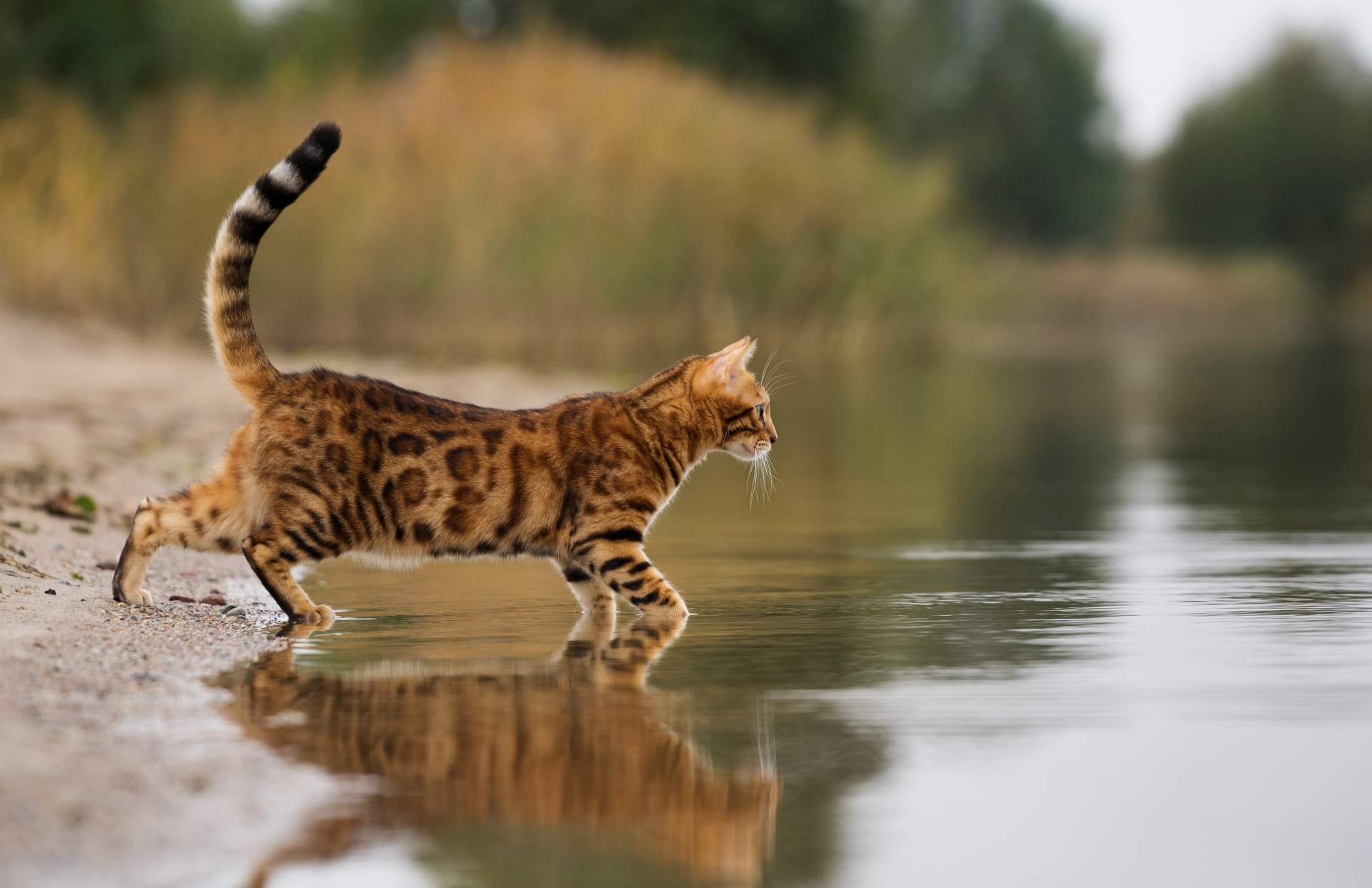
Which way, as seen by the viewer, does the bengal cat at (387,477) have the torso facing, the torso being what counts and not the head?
to the viewer's right
